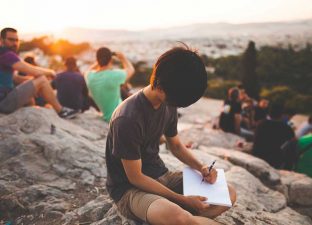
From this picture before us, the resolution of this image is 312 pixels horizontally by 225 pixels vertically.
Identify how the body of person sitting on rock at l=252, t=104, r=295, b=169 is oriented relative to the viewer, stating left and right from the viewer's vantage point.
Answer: facing away from the viewer

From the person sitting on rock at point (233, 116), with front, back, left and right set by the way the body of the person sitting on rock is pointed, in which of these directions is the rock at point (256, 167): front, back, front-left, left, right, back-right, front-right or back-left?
right

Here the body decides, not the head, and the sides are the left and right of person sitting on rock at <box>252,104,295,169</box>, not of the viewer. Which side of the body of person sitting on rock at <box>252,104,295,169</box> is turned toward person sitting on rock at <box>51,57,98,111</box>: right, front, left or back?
left

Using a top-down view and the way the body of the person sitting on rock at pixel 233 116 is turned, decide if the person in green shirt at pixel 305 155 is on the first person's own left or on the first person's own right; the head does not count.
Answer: on the first person's own right

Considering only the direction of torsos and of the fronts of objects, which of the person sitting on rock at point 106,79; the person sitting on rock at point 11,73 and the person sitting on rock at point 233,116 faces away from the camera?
the person sitting on rock at point 106,79

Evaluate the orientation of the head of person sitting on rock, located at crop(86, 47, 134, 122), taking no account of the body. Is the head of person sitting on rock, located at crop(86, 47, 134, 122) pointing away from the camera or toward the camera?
away from the camera

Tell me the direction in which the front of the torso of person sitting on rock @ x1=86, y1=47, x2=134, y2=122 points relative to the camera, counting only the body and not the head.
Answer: away from the camera

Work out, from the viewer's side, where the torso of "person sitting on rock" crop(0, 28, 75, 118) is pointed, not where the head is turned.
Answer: to the viewer's right
